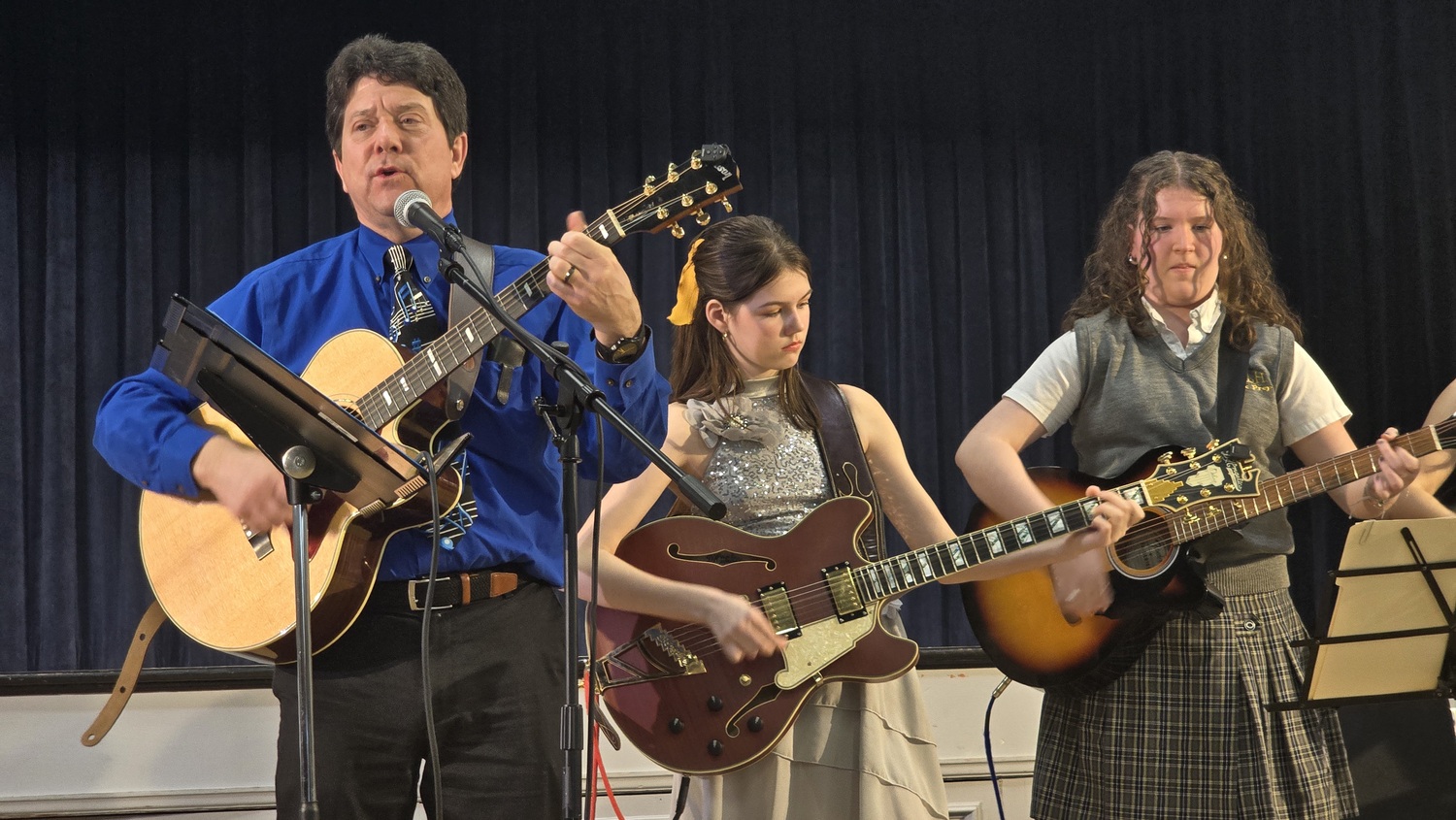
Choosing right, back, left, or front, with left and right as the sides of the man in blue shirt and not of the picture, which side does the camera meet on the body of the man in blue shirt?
front

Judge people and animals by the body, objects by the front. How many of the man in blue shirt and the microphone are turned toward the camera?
1

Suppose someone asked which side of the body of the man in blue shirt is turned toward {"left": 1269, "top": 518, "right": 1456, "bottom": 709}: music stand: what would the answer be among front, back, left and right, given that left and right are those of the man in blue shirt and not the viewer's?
left

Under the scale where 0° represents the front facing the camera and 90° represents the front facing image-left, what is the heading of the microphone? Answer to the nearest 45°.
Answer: approximately 135°

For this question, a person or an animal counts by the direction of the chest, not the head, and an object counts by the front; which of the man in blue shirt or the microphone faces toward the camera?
the man in blue shirt
